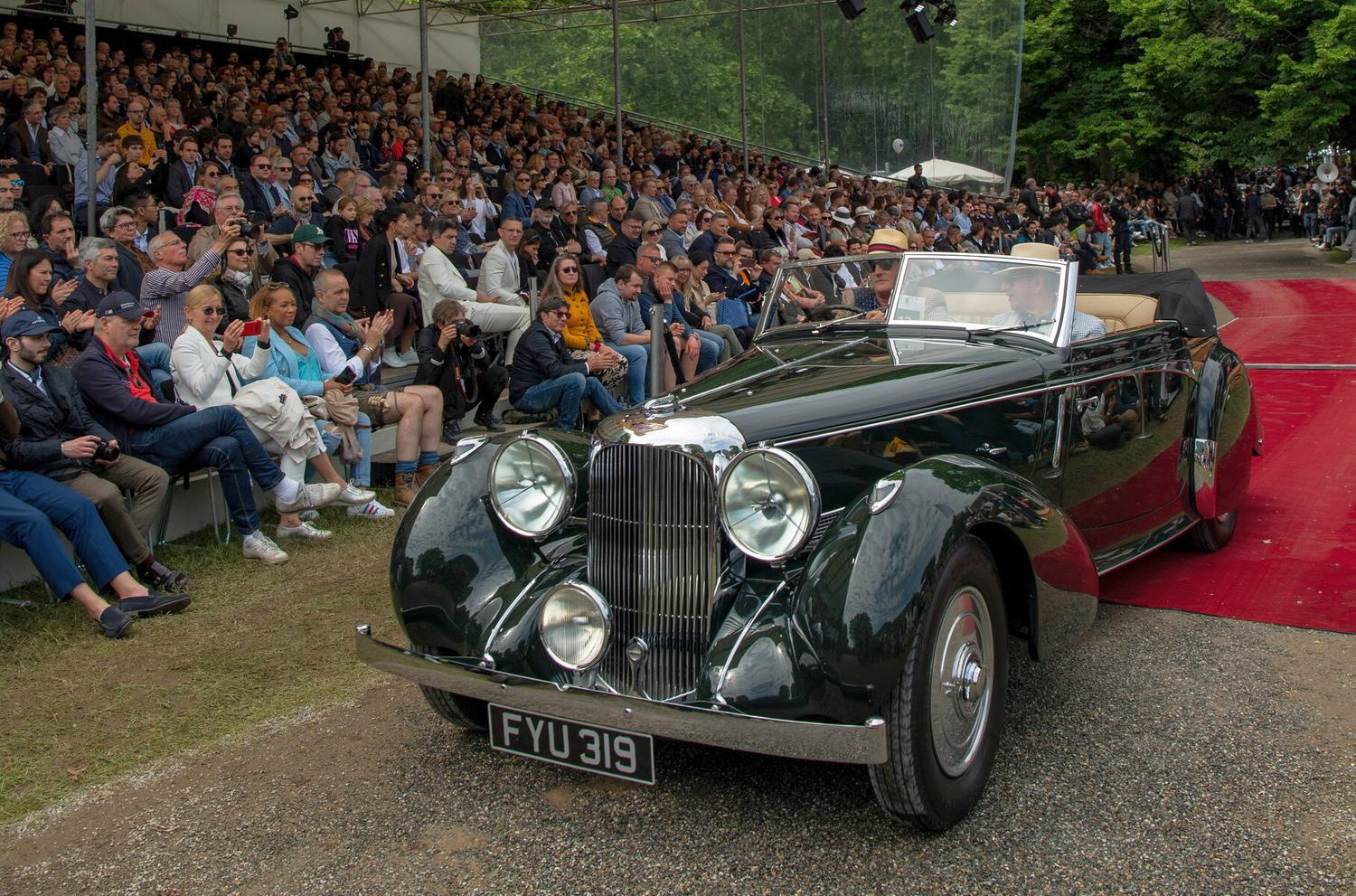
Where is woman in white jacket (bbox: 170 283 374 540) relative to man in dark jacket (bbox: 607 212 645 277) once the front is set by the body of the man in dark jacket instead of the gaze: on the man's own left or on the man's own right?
on the man's own right

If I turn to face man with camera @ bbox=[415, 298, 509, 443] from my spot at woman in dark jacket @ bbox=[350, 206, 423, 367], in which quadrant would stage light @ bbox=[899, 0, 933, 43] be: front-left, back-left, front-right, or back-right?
back-left

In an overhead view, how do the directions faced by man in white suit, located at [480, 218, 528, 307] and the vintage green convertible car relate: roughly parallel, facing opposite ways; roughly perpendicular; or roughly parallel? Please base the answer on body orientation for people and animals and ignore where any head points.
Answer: roughly perpendicular

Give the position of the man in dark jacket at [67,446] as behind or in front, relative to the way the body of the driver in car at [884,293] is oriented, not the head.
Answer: in front

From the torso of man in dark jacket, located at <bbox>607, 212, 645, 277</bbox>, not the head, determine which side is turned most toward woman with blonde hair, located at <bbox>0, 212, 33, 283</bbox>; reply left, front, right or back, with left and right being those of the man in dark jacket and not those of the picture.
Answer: right

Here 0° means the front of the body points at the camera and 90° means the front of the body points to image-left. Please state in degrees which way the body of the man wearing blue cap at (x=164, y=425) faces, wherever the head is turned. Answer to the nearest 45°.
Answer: approximately 270°

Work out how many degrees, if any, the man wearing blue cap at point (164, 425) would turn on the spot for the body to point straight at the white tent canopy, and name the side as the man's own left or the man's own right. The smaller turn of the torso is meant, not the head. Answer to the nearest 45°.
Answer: approximately 45° to the man's own left

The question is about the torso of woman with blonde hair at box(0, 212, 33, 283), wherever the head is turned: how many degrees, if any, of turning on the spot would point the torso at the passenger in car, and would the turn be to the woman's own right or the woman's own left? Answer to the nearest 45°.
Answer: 0° — they already face them

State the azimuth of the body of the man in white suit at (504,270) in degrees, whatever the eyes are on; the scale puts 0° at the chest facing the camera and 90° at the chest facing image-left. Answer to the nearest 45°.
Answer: approximately 315°
